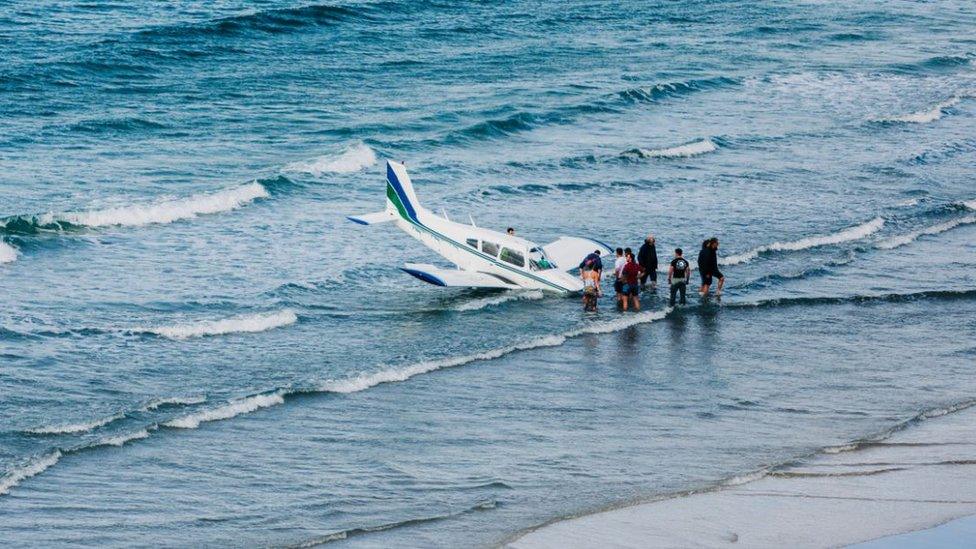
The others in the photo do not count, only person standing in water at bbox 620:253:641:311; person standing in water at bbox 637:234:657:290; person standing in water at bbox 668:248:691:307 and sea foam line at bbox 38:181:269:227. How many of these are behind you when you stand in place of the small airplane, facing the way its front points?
1

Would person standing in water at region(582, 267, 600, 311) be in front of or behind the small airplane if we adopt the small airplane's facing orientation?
in front

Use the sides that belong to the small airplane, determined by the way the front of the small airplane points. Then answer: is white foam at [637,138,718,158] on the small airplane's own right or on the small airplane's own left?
on the small airplane's own left

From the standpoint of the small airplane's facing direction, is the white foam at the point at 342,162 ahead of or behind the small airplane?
behind

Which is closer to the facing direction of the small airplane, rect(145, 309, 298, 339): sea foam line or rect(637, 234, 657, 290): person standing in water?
the person standing in water

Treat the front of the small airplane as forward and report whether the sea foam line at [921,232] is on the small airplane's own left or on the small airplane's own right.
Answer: on the small airplane's own left

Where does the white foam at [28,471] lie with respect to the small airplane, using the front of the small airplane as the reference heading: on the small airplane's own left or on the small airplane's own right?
on the small airplane's own right

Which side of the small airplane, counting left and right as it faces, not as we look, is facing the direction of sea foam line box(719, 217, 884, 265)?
left

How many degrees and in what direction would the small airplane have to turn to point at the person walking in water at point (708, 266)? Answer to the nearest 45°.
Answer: approximately 45° to its left

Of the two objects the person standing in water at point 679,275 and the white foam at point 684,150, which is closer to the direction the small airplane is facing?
the person standing in water

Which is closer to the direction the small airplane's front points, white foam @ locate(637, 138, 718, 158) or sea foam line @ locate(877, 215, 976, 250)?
the sea foam line

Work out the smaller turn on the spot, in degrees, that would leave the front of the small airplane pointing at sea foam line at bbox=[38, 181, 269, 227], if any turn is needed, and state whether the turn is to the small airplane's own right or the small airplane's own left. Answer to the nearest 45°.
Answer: approximately 180°

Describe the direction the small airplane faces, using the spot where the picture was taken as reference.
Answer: facing the viewer and to the right of the viewer

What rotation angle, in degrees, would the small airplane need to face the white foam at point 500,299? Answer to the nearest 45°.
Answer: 0° — it already faces it

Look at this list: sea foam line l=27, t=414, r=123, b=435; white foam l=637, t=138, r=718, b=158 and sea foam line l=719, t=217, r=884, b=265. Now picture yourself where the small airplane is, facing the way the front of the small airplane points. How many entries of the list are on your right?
1
